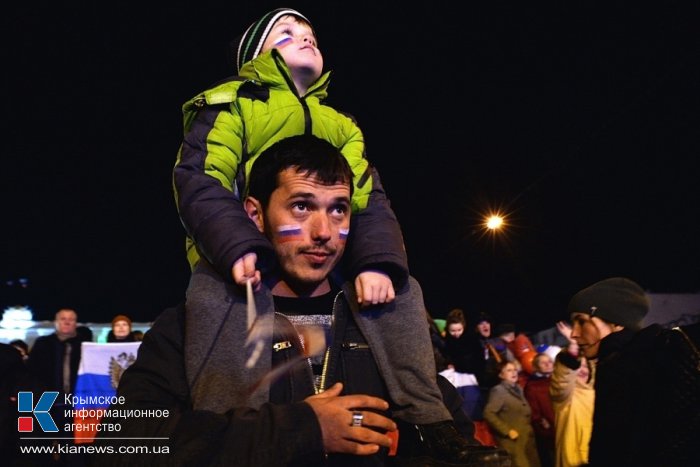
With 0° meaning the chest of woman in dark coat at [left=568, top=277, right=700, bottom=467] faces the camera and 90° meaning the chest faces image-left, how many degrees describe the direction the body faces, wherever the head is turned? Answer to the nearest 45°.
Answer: approximately 90°

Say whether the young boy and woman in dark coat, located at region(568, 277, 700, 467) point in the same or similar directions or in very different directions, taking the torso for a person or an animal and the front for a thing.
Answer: very different directions

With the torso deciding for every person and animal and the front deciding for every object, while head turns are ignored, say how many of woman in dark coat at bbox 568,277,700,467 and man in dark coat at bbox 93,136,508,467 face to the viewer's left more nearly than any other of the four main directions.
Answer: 1

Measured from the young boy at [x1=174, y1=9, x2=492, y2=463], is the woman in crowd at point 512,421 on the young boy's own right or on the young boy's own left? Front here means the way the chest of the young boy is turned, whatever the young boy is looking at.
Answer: on the young boy's own left

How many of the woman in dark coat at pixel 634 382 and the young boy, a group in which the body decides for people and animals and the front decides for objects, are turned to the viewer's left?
1

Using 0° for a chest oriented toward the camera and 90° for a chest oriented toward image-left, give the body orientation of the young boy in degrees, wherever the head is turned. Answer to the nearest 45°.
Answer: approximately 315°

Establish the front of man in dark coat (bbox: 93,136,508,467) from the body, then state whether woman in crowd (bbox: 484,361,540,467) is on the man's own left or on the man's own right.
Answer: on the man's own left

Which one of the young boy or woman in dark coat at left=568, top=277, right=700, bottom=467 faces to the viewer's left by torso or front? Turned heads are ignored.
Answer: the woman in dark coat

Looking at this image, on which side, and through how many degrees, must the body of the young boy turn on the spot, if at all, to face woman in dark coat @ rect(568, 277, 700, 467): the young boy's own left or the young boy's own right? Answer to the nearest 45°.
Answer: approximately 90° to the young boy's own left

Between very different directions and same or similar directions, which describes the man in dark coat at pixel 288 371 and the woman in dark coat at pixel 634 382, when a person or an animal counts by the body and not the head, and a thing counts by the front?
very different directions

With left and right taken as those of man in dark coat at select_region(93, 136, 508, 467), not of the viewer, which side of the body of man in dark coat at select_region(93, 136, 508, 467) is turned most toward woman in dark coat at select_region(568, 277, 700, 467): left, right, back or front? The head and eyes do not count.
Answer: left
